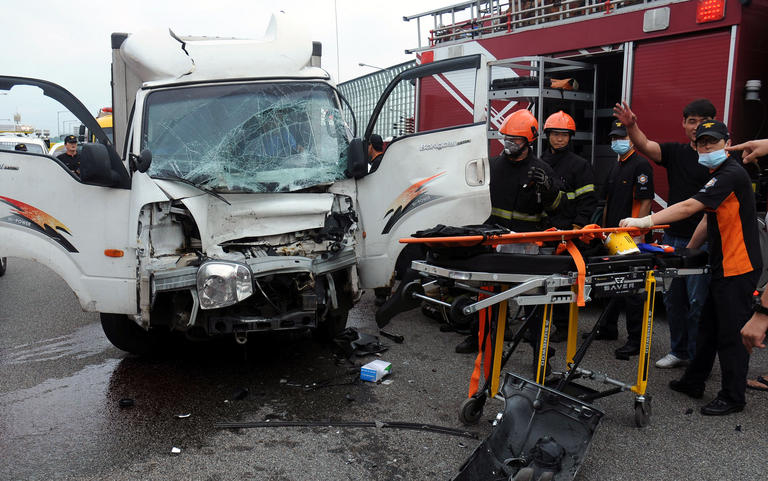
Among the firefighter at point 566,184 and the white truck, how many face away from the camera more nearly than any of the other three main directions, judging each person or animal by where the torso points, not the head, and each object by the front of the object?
0

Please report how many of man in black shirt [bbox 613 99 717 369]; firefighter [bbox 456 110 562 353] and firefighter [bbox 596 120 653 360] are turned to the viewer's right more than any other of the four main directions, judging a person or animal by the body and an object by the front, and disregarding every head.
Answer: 0

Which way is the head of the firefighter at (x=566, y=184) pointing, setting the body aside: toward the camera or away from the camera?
toward the camera

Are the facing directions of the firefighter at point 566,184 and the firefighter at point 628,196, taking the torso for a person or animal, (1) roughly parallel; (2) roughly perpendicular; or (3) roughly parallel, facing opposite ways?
roughly parallel

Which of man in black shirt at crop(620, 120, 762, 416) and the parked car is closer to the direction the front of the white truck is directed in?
the man in black shirt

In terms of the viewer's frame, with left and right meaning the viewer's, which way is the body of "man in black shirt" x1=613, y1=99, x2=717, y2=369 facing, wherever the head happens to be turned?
facing the viewer and to the left of the viewer

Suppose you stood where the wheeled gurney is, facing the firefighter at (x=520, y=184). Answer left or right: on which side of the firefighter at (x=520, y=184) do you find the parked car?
left

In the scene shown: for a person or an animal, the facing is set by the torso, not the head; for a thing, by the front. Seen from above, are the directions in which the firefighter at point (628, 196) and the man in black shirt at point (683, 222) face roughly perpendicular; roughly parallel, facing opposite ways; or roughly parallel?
roughly parallel

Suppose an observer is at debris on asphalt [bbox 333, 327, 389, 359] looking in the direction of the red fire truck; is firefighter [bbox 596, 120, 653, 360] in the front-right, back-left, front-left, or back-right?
front-right

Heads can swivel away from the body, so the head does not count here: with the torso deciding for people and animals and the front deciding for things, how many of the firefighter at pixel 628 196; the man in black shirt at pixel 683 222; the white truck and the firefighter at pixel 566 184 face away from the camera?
0

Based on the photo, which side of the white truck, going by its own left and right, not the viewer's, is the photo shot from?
front

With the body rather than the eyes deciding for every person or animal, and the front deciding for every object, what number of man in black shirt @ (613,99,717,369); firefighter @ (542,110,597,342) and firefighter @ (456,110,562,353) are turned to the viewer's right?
0

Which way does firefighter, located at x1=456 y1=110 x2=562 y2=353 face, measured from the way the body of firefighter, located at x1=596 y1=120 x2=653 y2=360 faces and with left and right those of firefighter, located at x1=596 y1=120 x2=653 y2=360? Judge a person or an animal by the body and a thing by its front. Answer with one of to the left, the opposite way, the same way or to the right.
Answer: the same way

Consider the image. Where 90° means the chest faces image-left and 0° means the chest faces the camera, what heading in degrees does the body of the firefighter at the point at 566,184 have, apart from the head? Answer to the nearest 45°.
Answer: approximately 45°
